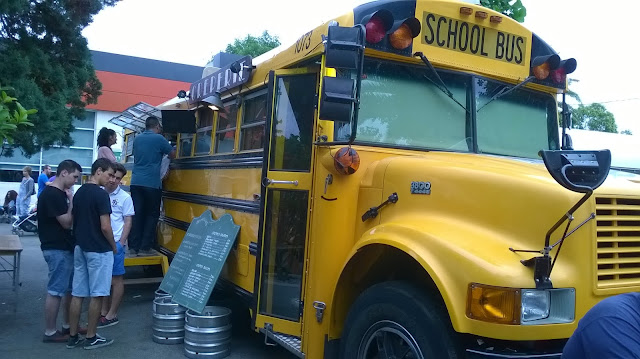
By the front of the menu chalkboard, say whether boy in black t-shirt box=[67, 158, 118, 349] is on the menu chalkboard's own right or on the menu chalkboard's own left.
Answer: on the menu chalkboard's own right

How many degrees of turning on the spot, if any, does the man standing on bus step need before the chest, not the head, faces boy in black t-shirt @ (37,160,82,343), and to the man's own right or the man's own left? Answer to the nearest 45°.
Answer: approximately 180°

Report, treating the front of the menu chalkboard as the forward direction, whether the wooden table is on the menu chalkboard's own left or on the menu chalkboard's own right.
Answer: on the menu chalkboard's own right

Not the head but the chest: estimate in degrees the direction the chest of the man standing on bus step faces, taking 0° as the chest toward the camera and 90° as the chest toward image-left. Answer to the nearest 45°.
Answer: approximately 225°

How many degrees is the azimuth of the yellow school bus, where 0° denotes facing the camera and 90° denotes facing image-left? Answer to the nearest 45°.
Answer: approximately 315°

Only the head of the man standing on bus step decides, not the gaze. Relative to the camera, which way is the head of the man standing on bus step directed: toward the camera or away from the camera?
away from the camera

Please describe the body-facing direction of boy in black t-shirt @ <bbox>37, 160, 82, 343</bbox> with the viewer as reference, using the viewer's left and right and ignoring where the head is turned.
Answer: facing to the right of the viewer

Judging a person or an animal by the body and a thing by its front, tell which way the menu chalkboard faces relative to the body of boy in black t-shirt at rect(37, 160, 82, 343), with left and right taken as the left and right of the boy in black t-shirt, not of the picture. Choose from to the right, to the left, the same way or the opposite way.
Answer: to the right

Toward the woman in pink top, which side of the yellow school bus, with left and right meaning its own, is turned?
back

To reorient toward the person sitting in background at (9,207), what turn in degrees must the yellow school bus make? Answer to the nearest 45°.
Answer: approximately 180°

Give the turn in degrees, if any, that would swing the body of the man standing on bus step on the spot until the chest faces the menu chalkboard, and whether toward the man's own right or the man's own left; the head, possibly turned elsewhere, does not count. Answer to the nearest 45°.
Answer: approximately 135° to the man's own right
